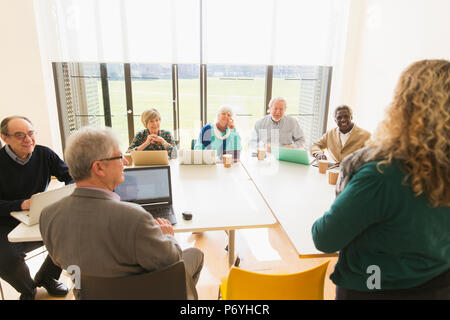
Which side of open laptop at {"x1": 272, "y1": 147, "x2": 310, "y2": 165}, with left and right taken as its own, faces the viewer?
back

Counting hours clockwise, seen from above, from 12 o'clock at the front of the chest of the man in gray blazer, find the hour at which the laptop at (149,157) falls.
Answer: The laptop is roughly at 11 o'clock from the man in gray blazer.

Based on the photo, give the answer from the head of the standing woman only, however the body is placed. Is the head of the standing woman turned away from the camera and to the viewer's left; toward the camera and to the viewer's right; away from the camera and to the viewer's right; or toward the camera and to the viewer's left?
away from the camera and to the viewer's left

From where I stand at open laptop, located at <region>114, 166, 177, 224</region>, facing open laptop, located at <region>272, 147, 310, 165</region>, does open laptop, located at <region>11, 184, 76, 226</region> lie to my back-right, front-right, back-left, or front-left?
back-left

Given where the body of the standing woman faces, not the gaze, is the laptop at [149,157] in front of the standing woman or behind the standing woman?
in front

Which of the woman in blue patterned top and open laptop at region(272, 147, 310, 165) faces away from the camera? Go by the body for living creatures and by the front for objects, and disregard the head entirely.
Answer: the open laptop

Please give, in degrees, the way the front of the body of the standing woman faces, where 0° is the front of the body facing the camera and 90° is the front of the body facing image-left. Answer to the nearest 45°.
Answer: approximately 135°

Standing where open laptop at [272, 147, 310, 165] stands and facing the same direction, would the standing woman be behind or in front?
behind

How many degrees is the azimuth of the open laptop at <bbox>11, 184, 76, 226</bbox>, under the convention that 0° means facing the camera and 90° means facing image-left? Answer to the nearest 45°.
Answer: approximately 135°

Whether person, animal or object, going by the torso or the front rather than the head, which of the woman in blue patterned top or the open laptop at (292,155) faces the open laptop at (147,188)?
the woman in blue patterned top

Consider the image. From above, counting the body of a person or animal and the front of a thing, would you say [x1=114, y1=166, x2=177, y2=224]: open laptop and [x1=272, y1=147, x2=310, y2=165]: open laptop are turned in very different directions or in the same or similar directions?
very different directions

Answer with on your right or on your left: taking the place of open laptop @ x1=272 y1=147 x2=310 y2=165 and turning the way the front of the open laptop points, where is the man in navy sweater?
on your left

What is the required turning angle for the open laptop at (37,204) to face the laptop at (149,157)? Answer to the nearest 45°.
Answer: approximately 90° to its right

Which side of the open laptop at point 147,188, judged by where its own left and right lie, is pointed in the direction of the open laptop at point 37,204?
right

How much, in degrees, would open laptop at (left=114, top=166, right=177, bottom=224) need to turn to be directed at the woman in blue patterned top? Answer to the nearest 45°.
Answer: approximately 180°

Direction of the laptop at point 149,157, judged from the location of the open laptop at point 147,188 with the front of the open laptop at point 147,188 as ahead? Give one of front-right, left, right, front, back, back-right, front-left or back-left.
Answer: back

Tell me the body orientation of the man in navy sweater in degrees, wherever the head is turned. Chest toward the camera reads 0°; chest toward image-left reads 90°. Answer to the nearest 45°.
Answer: approximately 315°
